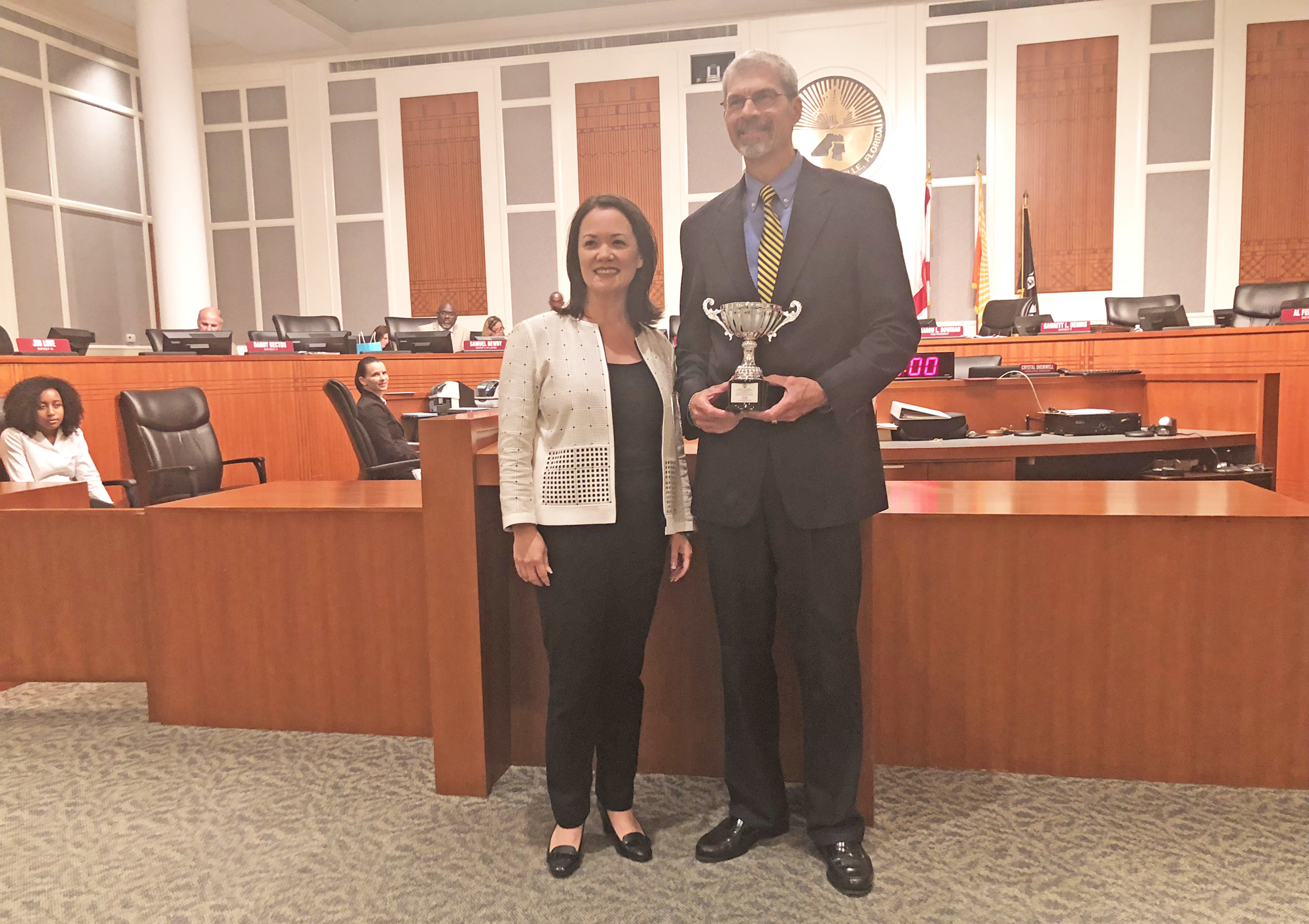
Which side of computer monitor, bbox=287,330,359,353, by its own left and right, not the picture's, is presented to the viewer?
back

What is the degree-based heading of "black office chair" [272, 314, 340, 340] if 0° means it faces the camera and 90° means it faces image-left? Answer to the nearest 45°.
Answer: approximately 0°

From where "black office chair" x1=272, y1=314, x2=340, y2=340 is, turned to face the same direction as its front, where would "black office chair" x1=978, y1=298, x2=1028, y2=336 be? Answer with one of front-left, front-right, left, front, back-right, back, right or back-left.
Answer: front-left

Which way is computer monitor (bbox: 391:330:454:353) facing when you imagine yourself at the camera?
facing away from the viewer

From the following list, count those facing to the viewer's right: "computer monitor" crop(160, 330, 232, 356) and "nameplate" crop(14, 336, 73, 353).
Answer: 0

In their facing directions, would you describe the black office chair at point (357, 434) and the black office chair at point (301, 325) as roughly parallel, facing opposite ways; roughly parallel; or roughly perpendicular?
roughly perpendicular

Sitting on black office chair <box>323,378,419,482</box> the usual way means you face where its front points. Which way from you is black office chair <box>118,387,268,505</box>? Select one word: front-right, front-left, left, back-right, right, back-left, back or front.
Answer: back

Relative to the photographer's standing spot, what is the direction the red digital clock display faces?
facing the viewer

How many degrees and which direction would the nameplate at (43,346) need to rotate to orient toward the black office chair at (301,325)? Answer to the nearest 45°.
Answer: approximately 135° to its left

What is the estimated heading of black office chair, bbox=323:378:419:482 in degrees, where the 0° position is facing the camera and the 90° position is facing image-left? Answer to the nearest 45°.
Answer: approximately 270°

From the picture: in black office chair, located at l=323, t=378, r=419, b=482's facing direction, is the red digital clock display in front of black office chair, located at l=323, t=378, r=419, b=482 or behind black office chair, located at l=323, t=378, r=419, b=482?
in front

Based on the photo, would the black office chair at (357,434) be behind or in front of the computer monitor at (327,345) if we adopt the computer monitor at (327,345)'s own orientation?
behind

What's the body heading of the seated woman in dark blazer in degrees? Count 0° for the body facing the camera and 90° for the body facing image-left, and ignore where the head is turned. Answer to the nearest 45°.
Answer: approximately 270°

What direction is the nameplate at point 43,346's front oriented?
toward the camera
